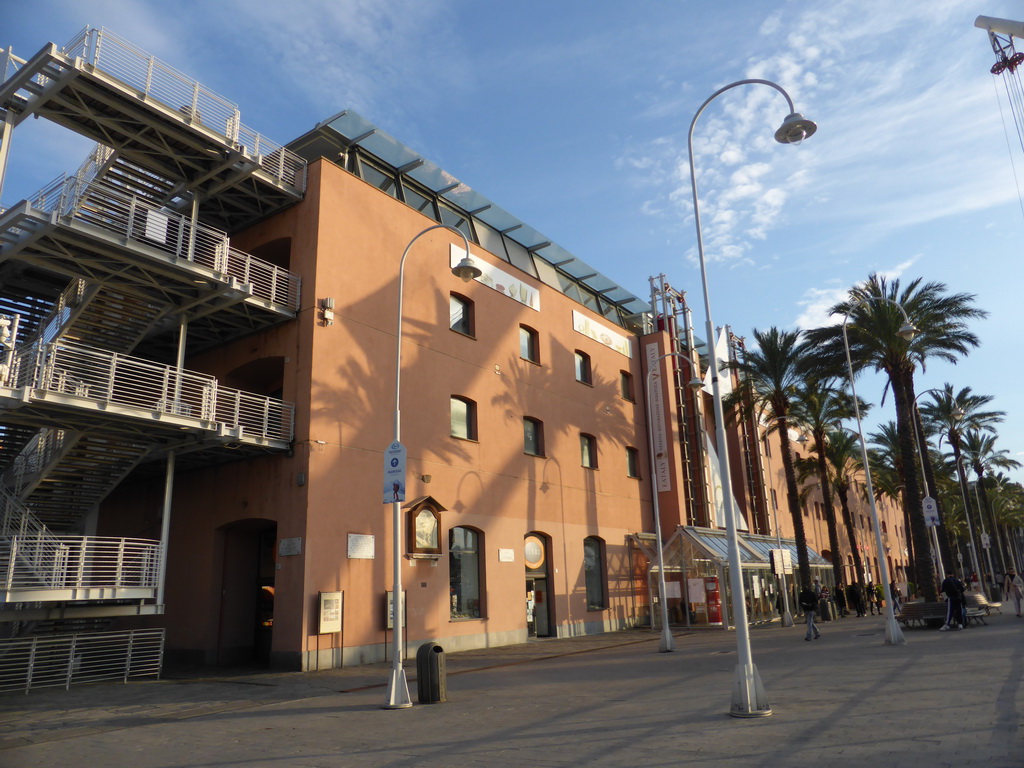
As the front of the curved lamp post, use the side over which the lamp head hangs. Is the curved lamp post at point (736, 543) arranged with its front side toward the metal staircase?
no

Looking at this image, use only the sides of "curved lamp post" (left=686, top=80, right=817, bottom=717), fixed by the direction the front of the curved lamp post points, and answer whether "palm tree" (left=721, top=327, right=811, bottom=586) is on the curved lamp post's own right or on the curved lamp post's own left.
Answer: on the curved lamp post's own left

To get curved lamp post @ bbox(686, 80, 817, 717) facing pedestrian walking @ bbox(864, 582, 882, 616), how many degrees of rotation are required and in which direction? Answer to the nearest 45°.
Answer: approximately 90° to its left

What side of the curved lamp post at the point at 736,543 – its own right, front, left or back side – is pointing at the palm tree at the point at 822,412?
left

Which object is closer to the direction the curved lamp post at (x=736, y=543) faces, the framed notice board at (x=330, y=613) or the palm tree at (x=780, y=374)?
the palm tree

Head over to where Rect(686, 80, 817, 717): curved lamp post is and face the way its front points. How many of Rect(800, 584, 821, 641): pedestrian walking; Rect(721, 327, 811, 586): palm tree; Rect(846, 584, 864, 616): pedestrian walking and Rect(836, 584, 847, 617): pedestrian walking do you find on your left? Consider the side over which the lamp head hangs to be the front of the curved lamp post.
4

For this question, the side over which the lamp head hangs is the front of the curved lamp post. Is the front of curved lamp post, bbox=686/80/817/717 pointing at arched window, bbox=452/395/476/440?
no

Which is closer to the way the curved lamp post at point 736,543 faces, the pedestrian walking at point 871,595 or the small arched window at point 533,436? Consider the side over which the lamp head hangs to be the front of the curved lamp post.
the pedestrian walking

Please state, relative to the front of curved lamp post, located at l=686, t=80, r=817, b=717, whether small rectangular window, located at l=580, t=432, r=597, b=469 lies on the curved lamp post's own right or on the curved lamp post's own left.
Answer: on the curved lamp post's own left

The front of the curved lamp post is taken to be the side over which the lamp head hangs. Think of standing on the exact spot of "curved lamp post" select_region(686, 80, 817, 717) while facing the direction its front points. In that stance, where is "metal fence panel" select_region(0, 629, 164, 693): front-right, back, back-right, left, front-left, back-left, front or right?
back

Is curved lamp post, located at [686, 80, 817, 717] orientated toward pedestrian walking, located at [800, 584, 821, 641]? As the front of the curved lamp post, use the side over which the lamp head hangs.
no

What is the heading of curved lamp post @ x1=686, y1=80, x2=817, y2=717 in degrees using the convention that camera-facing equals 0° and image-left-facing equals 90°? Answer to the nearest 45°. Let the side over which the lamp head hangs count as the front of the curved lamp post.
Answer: approximately 270°

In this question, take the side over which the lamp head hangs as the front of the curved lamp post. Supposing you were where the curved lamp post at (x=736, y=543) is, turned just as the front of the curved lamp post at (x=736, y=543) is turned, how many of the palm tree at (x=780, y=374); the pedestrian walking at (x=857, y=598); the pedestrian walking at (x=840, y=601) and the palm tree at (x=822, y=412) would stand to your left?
4

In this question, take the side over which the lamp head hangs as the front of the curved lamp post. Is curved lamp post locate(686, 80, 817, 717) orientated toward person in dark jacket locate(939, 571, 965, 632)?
no

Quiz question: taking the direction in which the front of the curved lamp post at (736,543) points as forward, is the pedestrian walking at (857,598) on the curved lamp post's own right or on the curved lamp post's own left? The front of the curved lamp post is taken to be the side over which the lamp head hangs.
on the curved lamp post's own left

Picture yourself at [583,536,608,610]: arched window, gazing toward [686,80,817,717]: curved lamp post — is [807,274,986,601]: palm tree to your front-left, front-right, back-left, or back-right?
back-left

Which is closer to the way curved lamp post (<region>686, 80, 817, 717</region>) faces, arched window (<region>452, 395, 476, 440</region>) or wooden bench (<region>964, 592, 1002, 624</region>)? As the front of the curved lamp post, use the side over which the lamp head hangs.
the wooden bench
